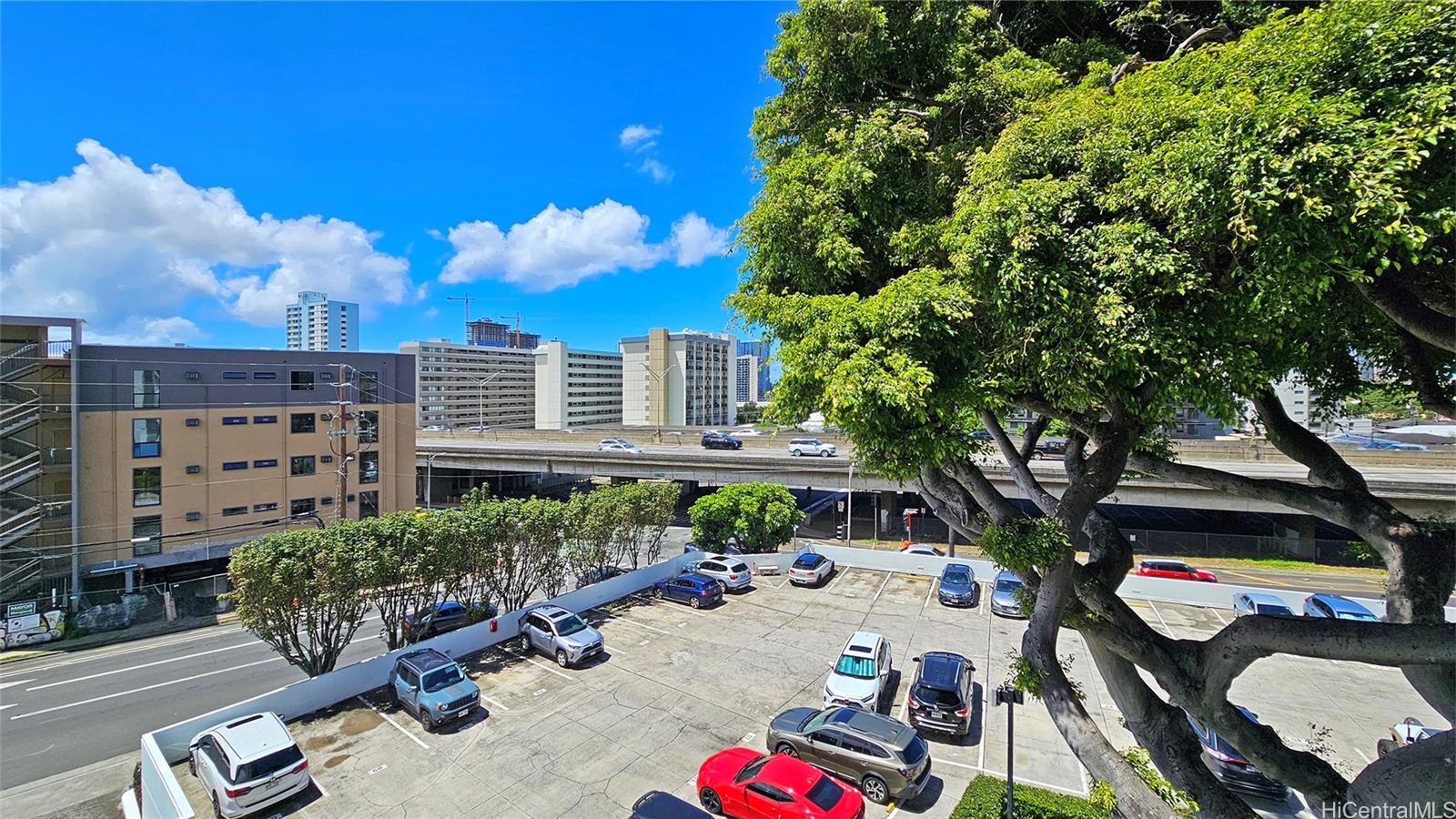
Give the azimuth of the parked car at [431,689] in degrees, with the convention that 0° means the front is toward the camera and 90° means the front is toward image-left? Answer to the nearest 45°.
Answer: approximately 315°

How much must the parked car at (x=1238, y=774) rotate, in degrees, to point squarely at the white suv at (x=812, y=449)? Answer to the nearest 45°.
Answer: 0° — it already faces it

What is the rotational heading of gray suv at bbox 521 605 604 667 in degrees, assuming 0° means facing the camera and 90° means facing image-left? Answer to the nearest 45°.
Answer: approximately 315°

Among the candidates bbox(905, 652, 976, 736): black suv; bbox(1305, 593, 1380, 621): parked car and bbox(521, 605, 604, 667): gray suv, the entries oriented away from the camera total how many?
1

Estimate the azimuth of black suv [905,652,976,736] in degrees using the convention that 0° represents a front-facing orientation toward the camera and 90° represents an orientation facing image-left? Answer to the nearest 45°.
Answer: approximately 180°

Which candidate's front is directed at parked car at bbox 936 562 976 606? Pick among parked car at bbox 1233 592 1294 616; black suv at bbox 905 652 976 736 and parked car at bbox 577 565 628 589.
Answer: the black suv

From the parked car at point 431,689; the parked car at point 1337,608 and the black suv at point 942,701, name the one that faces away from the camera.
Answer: the black suv

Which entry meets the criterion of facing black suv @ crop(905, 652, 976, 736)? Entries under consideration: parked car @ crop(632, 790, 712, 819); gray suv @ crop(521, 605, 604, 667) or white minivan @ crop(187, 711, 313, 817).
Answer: the gray suv

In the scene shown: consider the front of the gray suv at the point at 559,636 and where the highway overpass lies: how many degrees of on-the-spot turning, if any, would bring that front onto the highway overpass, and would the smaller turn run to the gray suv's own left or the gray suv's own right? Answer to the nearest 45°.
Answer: approximately 90° to the gray suv's own left

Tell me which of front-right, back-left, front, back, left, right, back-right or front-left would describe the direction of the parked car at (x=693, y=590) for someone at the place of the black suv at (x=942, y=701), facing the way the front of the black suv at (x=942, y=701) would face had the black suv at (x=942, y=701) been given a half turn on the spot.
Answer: back-right
